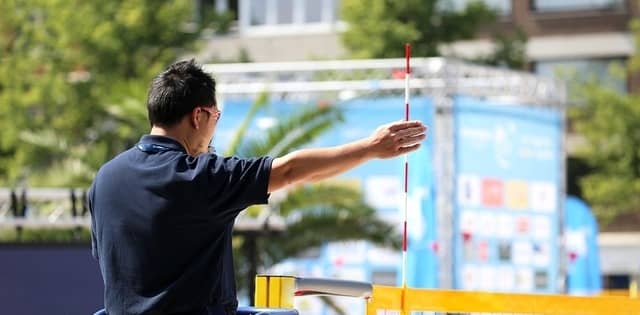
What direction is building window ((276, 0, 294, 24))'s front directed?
toward the camera

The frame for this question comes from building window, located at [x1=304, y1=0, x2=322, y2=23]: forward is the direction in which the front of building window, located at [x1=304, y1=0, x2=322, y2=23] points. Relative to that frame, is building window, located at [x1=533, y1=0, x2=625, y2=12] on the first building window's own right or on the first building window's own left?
on the first building window's own left

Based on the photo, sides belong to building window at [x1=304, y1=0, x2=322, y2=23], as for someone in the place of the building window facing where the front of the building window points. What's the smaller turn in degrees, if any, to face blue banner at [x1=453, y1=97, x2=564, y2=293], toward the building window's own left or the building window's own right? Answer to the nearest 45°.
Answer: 0° — it already faces it

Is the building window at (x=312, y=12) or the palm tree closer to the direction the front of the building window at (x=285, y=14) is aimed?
the palm tree

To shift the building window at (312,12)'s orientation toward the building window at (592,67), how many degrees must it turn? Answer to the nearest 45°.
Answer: approximately 90° to its left

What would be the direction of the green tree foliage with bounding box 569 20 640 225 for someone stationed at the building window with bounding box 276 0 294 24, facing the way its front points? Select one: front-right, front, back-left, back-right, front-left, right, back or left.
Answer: front-left

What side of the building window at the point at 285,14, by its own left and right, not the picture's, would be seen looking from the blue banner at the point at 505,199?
front

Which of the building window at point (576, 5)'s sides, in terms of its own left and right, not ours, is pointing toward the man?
front

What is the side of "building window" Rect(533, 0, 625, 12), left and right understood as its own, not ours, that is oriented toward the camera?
front

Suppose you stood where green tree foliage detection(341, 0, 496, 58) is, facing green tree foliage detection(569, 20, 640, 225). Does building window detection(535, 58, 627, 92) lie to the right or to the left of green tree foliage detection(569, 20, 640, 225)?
left

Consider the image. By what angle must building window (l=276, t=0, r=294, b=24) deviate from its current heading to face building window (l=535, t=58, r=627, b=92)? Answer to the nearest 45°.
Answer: approximately 90° to its left

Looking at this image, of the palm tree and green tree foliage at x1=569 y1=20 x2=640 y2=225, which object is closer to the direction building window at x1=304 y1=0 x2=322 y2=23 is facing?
the palm tree

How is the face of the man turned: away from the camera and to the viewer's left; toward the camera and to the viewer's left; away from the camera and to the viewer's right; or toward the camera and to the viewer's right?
away from the camera and to the viewer's right

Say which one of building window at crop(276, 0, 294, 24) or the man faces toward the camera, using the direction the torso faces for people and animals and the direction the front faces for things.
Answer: the building window

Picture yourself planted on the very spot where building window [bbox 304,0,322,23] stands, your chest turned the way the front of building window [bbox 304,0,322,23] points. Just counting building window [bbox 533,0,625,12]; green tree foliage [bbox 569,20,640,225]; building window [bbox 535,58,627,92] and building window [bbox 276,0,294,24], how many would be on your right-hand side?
1

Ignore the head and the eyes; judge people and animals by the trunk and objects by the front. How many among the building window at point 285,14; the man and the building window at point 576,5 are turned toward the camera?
2

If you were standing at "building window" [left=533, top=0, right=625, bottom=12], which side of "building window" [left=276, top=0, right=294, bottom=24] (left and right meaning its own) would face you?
left

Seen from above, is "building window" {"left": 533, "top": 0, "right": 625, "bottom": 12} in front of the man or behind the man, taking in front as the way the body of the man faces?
in front
